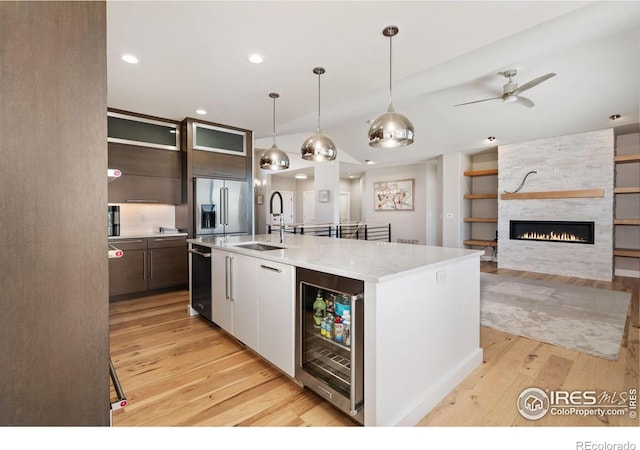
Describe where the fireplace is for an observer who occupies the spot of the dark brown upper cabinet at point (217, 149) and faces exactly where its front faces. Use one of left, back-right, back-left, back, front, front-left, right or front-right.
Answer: front-left

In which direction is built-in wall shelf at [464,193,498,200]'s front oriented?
toward the camera

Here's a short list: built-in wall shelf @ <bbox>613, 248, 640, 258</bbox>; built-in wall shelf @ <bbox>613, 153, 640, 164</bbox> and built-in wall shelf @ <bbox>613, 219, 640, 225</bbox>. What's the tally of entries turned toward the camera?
3

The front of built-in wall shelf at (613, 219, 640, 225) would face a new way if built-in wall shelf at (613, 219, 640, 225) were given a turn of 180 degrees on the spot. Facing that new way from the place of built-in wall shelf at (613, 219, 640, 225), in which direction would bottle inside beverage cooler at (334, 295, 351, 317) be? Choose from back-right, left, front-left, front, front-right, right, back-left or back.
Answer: back

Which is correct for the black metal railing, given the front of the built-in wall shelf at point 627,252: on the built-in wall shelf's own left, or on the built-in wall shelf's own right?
on the built-in wall shelf's own right

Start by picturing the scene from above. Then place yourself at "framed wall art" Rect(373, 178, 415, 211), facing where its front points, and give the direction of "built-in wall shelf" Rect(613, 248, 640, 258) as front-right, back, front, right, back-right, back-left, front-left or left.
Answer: left

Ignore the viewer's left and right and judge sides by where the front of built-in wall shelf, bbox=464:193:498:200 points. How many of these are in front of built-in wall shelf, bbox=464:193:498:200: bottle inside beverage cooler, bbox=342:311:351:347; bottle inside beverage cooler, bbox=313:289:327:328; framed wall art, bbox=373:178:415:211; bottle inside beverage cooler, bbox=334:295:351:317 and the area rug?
4

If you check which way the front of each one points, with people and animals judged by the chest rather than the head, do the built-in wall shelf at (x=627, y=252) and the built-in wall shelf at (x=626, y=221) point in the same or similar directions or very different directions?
same or similar directions

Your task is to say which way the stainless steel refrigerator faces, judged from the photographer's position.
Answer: facing the viewer and to the right of the viewer

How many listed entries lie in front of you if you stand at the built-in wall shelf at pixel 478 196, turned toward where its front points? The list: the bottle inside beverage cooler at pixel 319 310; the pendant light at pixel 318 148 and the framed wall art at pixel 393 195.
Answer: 2

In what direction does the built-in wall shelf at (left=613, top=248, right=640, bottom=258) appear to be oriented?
toward the camera

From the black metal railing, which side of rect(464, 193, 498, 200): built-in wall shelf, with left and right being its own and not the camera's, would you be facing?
right

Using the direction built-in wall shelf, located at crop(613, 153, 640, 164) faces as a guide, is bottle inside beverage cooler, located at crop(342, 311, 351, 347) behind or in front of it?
in front

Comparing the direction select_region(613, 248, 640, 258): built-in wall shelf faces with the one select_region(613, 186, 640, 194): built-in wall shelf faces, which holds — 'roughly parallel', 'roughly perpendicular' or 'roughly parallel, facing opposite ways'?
roughly parallel

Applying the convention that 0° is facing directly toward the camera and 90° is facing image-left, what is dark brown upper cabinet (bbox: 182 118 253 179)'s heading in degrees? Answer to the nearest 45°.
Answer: approximately 315°

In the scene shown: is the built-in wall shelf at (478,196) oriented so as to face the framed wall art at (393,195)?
no

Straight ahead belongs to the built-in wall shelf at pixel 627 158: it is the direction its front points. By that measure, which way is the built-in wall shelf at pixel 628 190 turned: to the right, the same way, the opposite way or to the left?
the same way
